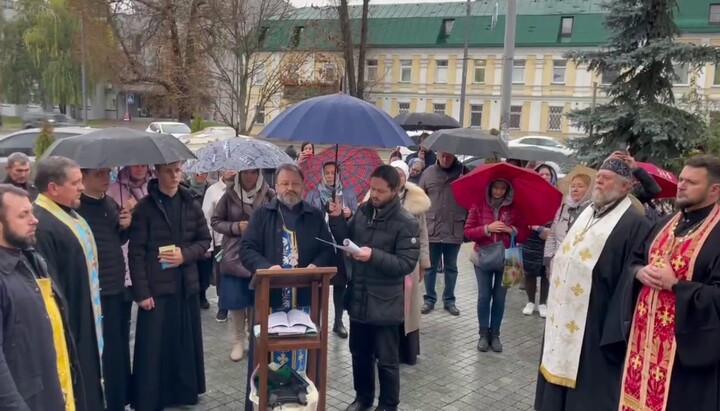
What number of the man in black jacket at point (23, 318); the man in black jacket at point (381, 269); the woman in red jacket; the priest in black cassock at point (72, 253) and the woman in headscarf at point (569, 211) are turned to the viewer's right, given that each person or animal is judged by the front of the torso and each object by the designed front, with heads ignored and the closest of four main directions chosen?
2

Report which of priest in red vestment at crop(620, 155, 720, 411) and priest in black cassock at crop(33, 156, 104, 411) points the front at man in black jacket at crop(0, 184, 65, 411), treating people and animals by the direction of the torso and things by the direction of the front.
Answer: the priest in red vestment

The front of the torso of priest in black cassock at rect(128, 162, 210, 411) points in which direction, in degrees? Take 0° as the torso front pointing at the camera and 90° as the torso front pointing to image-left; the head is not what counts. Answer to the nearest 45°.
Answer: approximately 315°

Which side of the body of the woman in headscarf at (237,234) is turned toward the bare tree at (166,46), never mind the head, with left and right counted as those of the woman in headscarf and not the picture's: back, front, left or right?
back

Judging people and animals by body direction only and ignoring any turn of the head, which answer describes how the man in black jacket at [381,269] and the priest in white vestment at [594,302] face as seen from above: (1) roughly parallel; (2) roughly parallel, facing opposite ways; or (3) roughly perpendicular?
roughly parallel

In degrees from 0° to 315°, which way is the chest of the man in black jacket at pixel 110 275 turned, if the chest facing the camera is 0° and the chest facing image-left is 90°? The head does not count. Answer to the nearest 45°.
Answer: approximately 315°

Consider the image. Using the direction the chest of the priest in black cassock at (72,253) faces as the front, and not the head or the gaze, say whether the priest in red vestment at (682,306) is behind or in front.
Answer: in front

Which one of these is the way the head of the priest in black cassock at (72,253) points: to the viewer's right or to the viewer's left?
to the viewer's right

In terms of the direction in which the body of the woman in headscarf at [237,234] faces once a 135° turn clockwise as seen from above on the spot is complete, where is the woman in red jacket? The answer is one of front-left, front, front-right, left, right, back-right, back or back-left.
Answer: back-right

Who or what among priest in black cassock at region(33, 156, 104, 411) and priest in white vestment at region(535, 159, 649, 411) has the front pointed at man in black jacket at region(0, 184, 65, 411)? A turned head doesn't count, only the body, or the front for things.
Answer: the priest in white vestment

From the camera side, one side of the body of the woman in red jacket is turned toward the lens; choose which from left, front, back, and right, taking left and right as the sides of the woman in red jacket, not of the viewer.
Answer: front

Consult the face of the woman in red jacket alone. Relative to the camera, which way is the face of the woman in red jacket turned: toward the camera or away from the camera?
toward the camera

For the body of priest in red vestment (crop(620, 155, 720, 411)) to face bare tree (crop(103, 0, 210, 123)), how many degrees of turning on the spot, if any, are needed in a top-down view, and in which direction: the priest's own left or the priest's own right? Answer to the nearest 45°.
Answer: approximately 90° to the priest's own right

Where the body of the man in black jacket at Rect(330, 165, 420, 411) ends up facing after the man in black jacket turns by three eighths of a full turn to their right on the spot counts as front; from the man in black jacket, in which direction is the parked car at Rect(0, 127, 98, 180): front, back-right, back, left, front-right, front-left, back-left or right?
front-left

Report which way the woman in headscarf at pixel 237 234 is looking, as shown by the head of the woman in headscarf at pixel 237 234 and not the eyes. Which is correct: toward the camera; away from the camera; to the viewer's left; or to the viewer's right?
toward the camera

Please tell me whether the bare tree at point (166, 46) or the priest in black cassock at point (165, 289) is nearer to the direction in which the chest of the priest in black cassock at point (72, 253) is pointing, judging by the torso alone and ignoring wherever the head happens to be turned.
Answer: the priest in black cassock

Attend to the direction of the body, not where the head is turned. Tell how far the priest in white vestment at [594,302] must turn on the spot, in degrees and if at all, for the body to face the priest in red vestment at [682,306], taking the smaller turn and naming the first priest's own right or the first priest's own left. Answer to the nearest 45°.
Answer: approximately 90° to the first priest's own left

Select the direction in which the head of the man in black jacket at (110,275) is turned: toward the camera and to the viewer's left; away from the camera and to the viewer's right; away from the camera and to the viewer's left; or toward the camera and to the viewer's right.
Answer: toward the camera and to the viewer's right

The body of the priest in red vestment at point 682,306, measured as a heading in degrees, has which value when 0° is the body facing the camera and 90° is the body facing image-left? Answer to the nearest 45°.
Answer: approximately 45°
